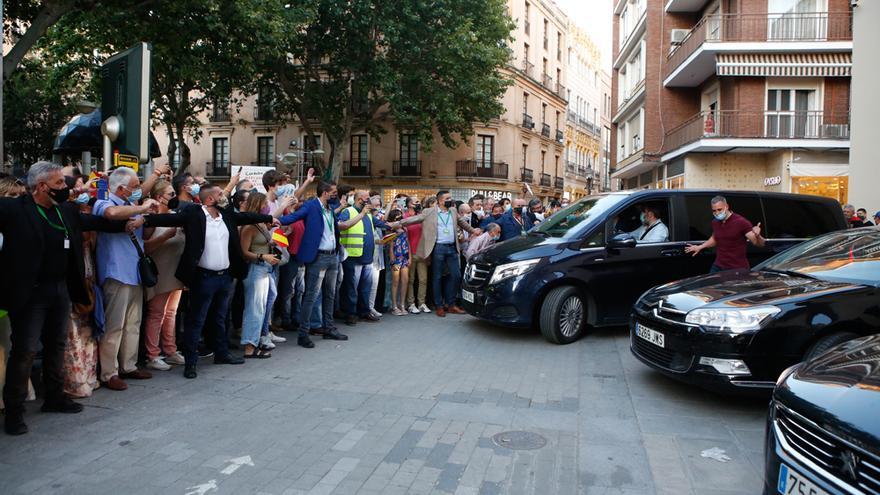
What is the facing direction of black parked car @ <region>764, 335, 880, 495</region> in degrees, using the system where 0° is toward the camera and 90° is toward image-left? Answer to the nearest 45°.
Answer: approximately 45°

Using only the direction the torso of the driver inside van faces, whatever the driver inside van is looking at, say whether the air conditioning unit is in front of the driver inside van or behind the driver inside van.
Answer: behind

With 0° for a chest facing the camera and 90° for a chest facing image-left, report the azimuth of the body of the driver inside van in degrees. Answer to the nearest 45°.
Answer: approximately 45°

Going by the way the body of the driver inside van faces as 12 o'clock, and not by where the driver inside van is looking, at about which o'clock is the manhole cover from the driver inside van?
The manhole cover is roughly at 11 o'clock from the driver inside van.

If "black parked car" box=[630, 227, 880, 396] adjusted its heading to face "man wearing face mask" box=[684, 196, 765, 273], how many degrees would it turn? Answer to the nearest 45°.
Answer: approximately 135° to its right

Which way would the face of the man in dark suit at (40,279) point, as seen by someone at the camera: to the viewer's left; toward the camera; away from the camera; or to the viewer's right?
to the viewer's right
